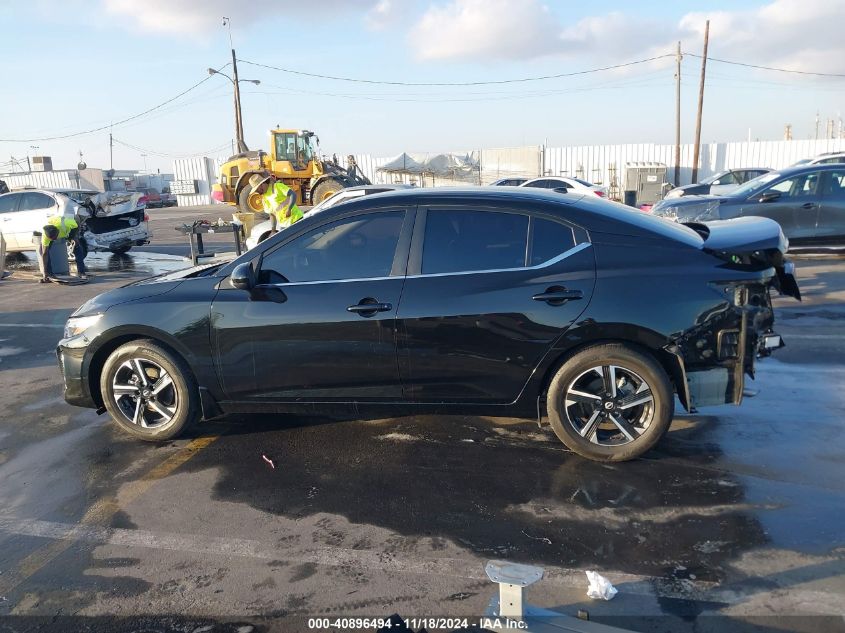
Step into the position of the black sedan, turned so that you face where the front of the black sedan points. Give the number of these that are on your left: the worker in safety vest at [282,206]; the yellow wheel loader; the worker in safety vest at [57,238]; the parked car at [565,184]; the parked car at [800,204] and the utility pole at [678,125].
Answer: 0

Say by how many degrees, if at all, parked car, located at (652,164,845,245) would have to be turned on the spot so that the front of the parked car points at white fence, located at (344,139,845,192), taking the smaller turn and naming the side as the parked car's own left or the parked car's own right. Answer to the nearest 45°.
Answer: approximately 90° to the parked car's own right

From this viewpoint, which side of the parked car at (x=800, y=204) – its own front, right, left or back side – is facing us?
left

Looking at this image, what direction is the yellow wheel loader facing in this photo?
to the viewer's right

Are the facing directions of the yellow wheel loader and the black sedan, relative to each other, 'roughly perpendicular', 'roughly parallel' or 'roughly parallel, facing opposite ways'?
roughly parallel, facing opposite ways

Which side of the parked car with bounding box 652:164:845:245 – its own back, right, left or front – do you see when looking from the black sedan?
left

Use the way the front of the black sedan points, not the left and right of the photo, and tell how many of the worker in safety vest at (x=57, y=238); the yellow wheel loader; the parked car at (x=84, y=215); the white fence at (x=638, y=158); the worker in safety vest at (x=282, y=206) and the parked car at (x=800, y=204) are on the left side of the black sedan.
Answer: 0

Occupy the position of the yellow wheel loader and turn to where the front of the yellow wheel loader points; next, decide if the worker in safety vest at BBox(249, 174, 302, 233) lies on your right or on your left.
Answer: on your right

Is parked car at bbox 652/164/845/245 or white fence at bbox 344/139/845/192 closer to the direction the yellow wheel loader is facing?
the white fence

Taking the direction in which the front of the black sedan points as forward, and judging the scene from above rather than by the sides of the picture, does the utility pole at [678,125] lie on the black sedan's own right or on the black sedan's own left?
on the black sedan's own right

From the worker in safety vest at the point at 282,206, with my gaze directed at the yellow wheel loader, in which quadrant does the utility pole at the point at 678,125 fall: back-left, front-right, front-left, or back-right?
front-right

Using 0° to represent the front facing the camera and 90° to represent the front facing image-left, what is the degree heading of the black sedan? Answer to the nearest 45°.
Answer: approximately 90°

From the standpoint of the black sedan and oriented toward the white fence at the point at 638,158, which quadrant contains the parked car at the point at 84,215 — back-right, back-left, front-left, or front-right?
front-left

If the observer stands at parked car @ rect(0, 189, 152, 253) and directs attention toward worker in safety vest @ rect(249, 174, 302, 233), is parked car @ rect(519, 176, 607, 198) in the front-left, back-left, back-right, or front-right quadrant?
front-left
